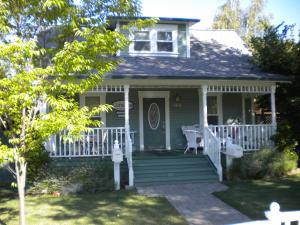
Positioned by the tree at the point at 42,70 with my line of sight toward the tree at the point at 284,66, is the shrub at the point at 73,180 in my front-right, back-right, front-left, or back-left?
front-left

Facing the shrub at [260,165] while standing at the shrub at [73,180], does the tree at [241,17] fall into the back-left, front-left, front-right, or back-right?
front-left

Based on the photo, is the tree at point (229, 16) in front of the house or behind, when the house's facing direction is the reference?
behind

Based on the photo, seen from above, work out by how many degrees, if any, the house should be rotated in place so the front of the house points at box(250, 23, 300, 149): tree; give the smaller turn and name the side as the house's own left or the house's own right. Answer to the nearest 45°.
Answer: approximately 90° to the house's own left

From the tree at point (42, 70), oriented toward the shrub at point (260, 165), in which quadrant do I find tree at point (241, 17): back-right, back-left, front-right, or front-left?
front-left

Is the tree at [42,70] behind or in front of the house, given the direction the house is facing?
in front

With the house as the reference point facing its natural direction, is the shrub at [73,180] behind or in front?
in front

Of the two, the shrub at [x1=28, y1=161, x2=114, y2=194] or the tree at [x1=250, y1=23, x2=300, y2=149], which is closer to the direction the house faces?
the shrub

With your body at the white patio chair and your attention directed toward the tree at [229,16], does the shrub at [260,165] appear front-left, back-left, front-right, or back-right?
back-right

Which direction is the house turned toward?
toward the camera

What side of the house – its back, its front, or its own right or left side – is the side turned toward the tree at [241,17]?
back
